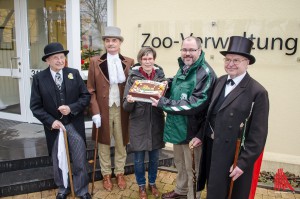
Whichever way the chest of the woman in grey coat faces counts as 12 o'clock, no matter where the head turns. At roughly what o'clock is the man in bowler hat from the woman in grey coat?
The man in bowler hat is roughly at 3 o'clock from the woman in grey coat.

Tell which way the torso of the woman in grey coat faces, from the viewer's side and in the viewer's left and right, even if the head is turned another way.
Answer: facing the viewer

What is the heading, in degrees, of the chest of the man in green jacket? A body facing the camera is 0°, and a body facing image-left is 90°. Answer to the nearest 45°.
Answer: approximately 45°

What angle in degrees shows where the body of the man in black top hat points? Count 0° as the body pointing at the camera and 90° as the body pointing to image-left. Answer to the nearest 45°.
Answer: approximately 45°

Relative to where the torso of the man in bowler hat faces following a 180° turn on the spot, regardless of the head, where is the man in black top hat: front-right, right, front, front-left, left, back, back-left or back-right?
back-right

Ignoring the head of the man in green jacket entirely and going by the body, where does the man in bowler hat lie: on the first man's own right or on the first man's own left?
on the first man's own right

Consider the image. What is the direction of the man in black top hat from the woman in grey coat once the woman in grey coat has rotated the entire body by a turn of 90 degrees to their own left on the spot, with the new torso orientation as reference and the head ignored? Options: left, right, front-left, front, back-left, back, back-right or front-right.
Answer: front-right

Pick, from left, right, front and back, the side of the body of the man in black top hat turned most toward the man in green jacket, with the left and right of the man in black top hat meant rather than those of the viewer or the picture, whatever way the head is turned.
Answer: right

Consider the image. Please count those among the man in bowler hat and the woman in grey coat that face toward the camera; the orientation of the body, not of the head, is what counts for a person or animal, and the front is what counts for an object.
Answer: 2

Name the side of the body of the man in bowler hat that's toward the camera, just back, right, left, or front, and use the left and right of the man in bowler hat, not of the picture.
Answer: front

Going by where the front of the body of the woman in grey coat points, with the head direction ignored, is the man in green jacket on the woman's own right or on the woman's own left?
on the woman's own left
